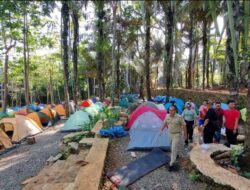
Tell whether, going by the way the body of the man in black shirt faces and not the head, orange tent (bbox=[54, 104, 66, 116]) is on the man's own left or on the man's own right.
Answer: on the man's own right

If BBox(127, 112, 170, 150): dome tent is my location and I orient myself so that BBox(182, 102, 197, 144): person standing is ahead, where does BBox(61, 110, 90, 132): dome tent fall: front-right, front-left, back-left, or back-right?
back-left

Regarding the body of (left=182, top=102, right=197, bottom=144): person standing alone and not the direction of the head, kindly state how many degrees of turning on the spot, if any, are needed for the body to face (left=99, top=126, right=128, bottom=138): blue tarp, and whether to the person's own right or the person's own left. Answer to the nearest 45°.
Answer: approximately 90° to the person's own right

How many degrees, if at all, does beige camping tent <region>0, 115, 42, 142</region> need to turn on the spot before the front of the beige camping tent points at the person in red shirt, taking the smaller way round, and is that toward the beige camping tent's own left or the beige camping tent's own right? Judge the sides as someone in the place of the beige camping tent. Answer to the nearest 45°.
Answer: approximately 90° to the beige camping tent's own left

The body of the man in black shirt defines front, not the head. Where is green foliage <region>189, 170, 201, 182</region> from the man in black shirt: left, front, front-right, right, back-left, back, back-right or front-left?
front-left

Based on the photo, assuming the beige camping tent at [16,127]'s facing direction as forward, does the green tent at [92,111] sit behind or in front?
behind

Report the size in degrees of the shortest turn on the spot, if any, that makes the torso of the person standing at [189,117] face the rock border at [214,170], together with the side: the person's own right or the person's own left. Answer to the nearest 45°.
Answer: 0° — they already face it

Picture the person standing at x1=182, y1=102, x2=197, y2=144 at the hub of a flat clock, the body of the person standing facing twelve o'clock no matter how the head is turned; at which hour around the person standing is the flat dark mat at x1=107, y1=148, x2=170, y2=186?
The flat dark mat is roughly at 1 o'clock from the person standing.

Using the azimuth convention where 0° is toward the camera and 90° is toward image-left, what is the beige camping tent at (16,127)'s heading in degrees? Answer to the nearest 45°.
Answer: approximately 45°

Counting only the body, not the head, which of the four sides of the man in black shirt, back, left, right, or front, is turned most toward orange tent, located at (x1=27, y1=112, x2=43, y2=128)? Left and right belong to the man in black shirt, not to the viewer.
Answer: right

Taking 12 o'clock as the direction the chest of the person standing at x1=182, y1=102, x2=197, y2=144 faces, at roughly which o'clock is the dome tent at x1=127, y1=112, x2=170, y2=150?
The dome tent is roughly at 2 o'clock from the person standing.

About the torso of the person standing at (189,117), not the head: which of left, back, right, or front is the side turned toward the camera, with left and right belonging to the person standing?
front

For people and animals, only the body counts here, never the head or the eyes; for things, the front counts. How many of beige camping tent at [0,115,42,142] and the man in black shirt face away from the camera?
0

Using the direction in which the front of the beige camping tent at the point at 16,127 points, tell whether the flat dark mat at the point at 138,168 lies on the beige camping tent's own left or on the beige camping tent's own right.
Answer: on the beige camping tent's own left
